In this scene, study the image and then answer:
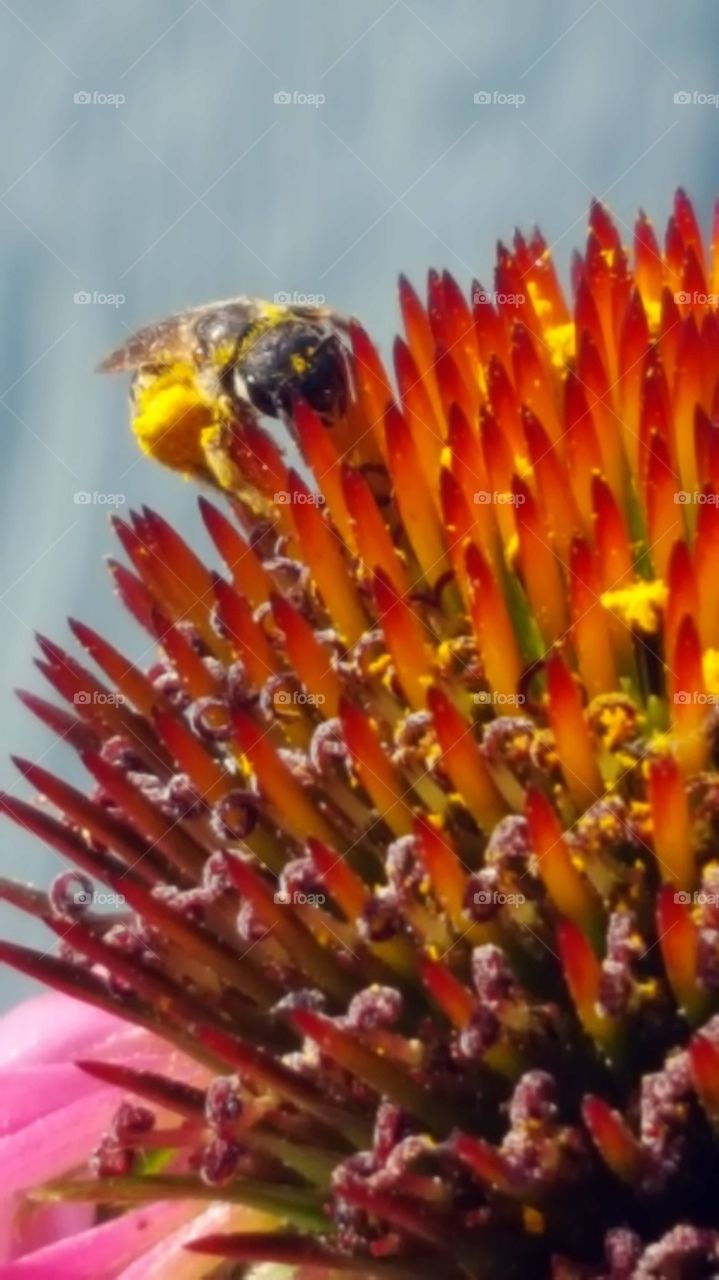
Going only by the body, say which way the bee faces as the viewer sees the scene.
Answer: to the viewer's right
